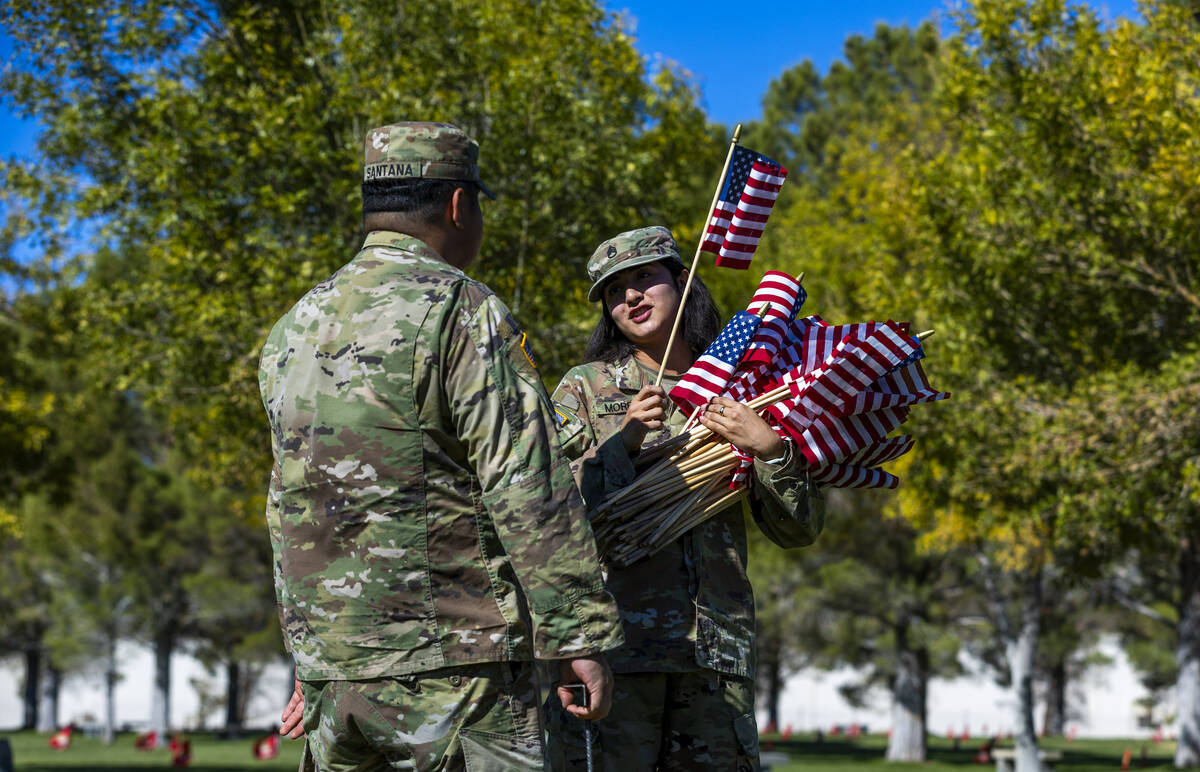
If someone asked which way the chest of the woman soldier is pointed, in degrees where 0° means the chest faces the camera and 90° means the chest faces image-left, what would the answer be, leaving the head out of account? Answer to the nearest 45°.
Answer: approximately 0°

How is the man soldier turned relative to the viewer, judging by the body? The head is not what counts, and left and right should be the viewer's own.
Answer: facing away from the viewer and to the right of the viewer

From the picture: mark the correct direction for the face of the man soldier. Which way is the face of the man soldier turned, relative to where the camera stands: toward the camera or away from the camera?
away from the camera

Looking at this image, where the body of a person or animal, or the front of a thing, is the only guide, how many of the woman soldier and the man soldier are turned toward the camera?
1
